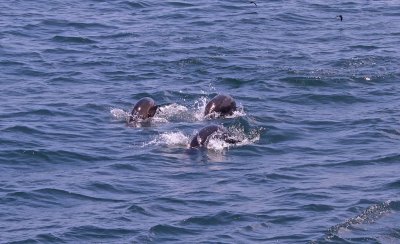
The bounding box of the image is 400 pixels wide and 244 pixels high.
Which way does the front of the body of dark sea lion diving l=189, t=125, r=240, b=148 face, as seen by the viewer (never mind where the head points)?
to the viewer's left

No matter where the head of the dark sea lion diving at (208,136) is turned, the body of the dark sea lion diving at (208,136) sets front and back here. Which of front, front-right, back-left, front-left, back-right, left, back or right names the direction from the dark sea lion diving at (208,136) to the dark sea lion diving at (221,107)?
right

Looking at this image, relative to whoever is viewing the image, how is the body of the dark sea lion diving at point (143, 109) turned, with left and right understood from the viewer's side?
facing to the left of the viewer

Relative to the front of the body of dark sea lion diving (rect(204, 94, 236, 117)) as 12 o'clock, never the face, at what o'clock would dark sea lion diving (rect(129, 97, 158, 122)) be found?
dark sea lion diving (rect(129, 97, 158, 122)) is roughly at 12 o'clock from dark sea lion diving (rect(204, 94, 236, 117)).

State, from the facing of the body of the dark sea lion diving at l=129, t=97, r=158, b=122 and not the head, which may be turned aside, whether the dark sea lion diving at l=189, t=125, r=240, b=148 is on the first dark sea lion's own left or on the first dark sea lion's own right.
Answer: on the first dark sea lion's own left

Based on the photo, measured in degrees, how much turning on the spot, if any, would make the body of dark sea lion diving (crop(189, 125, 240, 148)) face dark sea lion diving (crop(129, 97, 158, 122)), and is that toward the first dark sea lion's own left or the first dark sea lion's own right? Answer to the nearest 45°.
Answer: approximately 45° to the first dark sea lion's own right

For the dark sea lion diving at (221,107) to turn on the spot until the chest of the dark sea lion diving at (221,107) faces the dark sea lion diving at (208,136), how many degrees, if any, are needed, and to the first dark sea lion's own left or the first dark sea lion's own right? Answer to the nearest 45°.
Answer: approximately 90° to the first dark sea lion's own left

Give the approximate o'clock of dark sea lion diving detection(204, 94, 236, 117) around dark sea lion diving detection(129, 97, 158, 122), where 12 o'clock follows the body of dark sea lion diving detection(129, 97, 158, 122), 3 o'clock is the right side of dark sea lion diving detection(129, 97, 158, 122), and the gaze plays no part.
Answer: dark sea lion diving detection(204, 94, 236, 117) is roughly at 6 o'clock from dark sea lion diving detection(129, 97, 158, 122).

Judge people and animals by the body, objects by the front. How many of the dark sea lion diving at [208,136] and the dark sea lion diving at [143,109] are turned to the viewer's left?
2
